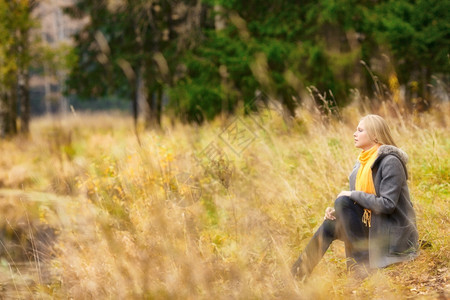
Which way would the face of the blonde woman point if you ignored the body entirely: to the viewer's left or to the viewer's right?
to the viewer's left

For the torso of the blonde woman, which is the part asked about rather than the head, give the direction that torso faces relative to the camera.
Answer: to the viewer's left
